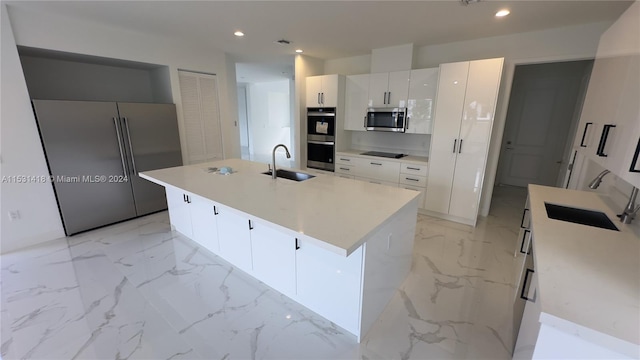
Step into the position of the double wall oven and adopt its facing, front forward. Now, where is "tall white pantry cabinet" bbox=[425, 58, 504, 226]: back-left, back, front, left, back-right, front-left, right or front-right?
left

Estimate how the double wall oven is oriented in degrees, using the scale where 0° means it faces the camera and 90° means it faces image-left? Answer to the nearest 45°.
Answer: approximately 45°

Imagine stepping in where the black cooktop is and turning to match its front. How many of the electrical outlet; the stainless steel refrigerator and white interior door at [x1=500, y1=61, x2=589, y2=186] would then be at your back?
1

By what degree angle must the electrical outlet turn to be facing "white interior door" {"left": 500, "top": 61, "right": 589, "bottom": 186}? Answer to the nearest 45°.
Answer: approximately 45° to its left

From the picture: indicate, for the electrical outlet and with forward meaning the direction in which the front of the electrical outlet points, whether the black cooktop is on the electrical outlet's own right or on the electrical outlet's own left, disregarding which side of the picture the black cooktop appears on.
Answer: on the electrical outlet's own left

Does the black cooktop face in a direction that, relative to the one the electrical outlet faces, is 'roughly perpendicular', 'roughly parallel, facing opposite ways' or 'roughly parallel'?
roughly perpendicular

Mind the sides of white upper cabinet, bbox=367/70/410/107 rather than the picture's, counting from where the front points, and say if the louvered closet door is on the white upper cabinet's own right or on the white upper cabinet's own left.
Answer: on the white upper cabinet's own right

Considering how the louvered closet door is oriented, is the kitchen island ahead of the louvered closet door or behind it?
ahead

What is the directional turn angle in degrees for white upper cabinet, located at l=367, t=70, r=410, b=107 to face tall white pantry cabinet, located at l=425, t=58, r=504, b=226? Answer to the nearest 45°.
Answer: approximately 45° to its left

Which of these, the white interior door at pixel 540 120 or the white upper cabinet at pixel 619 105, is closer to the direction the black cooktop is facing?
the white upper cabinet

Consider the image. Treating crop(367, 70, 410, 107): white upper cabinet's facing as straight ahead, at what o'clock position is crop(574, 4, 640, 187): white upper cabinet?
crop(574, 4, 640, 187): white upper cabinet is roughly at 11 o'clock from crop(367, 70, 410, 107): white upper cabinet.

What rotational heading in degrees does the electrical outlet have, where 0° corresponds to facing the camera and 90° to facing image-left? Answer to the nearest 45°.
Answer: approximately 0°

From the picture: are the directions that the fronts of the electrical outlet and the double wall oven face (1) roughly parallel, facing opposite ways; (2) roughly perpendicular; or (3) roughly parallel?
roughly perpendicular
